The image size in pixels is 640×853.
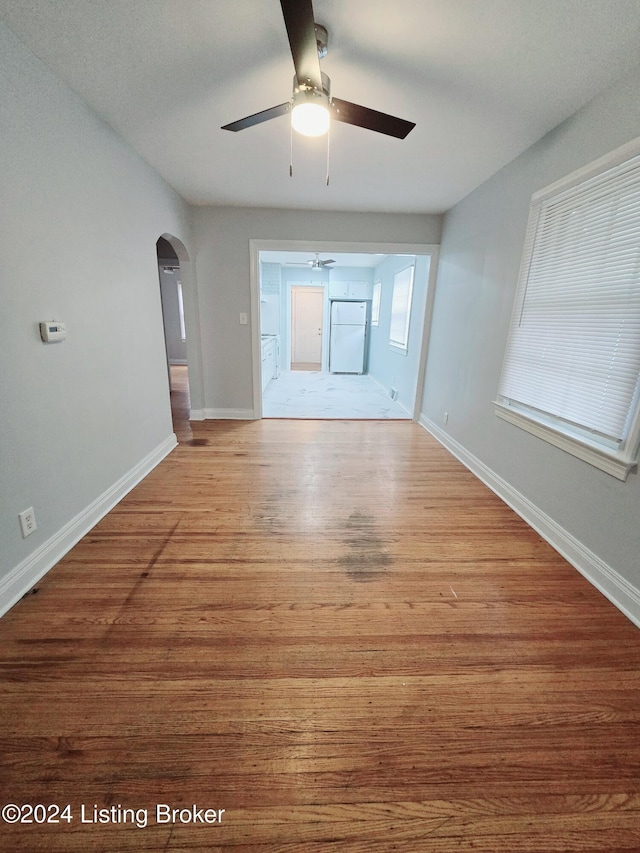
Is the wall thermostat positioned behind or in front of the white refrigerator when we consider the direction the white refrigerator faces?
in front

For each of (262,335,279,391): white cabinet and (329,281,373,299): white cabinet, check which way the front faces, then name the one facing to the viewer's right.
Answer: (262,335,279,391): white cabinet

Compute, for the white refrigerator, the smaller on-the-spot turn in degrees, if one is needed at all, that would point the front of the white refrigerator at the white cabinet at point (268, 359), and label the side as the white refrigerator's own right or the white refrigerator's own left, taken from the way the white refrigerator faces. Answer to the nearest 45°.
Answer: approximately 45° to the white refrigerator's own right

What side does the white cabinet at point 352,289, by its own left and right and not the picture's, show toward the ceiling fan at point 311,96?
front

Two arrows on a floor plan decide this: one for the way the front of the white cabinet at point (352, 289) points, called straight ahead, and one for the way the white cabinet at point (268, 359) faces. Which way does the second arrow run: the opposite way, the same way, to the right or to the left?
to the left

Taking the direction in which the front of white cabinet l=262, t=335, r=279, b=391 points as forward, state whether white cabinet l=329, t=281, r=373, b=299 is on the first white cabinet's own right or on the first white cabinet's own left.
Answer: on the first white cabinet's own left

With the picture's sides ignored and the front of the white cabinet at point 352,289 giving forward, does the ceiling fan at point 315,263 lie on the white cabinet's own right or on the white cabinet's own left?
on the white cabinet's own right

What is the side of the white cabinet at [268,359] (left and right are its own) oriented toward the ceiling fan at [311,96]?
right

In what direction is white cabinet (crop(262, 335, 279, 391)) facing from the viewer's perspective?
to the viewer's right

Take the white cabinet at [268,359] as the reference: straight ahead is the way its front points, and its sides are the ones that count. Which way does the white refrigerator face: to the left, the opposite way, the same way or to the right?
to the right

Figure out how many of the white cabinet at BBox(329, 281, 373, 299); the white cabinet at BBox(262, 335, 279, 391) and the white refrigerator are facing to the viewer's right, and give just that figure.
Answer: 1

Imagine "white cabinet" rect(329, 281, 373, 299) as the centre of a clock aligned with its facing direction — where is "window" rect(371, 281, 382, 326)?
The window is roughly at 11 o'clock from the white cabinet.

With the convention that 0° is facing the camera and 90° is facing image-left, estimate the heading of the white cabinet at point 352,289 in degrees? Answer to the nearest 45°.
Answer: approximately 0°
